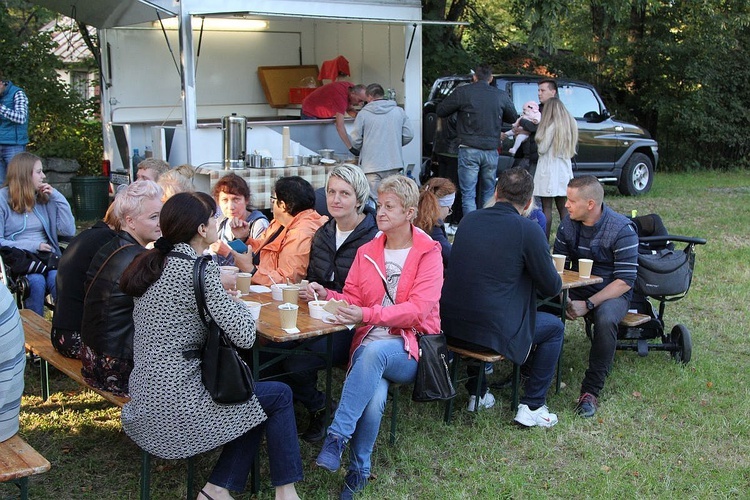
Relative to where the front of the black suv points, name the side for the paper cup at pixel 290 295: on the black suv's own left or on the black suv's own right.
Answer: on the black suv's own right

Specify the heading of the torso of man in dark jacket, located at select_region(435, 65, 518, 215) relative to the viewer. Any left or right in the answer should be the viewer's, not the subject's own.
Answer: facing away from the viewer

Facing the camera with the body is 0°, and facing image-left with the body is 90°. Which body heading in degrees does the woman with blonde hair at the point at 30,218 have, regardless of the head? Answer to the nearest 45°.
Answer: approximately 315°

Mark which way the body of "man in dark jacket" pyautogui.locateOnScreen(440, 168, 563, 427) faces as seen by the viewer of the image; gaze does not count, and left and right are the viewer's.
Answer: facing away from the viewer and to the right of the viewer

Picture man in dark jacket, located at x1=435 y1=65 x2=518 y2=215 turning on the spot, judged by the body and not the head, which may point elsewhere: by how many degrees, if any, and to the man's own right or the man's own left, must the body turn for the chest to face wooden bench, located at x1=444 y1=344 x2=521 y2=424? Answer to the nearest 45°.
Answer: approximately 180°

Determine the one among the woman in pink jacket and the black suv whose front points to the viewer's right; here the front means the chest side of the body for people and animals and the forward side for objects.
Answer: the black suv

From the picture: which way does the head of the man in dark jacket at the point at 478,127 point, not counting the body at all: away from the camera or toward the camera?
away from the camera

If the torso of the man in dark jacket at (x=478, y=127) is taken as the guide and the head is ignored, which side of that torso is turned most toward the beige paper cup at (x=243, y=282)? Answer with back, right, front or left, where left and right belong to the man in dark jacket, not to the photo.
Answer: back

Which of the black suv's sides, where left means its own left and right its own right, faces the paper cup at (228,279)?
right

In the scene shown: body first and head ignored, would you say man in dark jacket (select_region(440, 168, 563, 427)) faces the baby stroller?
yes

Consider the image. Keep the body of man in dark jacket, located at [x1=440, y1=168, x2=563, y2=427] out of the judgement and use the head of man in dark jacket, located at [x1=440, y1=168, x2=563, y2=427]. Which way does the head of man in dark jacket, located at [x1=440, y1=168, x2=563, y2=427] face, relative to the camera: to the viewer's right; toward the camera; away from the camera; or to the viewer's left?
away from the camera

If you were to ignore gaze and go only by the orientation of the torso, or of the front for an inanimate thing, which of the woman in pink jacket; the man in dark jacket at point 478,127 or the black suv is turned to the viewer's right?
the black suv

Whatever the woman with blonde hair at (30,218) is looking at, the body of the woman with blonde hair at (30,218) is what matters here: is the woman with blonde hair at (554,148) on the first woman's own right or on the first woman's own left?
on the first woman's own left

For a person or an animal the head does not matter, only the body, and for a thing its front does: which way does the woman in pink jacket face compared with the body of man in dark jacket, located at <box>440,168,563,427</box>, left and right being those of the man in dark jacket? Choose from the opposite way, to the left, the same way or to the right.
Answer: the opposite way

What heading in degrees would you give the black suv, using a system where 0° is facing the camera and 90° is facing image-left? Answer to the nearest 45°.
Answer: approximately 270°
